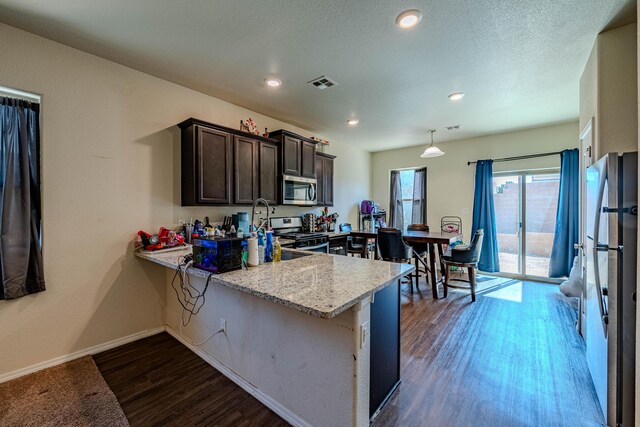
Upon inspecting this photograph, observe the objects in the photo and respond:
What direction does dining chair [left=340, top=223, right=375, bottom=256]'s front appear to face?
to the viewer's right

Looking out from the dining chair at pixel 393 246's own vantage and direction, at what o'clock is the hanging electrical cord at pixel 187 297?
The hanging electrical cord is roughly at 6 o'clock from the dining chair.

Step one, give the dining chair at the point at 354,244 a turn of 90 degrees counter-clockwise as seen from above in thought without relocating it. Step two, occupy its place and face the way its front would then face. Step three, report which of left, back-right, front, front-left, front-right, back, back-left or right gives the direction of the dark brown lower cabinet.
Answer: back

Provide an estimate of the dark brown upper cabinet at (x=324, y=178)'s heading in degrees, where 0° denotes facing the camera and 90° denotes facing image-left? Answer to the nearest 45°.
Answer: approximately 315°

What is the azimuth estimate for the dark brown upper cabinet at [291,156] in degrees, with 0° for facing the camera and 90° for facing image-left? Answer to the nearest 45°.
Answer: approximately 315°

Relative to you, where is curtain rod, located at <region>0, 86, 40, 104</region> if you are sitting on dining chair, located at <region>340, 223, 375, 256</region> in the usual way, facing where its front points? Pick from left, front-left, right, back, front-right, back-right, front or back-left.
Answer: back-right

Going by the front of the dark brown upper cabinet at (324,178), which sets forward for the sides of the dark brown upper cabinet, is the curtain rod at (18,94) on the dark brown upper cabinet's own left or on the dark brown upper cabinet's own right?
on the dark brown upper cabinet's own right

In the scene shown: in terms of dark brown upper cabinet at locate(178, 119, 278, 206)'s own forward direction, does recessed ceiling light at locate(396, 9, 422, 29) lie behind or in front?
in front

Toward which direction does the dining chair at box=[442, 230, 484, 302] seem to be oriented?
to the viewer's left

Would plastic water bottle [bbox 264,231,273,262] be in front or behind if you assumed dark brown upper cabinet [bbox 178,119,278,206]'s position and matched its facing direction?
in front

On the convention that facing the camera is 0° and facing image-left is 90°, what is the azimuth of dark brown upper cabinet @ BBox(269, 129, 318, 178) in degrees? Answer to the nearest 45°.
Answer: approximately 315°

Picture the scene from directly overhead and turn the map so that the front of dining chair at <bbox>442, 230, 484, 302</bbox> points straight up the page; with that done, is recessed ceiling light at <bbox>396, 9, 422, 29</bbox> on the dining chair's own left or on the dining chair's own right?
on the dining chair's own left

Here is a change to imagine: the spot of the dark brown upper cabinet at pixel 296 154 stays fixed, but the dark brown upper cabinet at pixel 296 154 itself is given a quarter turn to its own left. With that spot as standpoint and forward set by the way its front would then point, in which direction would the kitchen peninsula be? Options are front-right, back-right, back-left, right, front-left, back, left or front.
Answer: back-right

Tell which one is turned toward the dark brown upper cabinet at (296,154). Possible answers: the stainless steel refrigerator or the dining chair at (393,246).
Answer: the stainless steel refrigerator

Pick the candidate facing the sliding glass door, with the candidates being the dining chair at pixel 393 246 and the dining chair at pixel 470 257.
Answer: the dining chair at pixel 393 246

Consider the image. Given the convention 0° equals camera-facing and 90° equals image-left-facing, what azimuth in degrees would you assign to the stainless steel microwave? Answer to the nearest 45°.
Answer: approximately 315°

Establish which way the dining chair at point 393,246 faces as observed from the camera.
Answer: facing away from the viewer and to the right of the viewer
